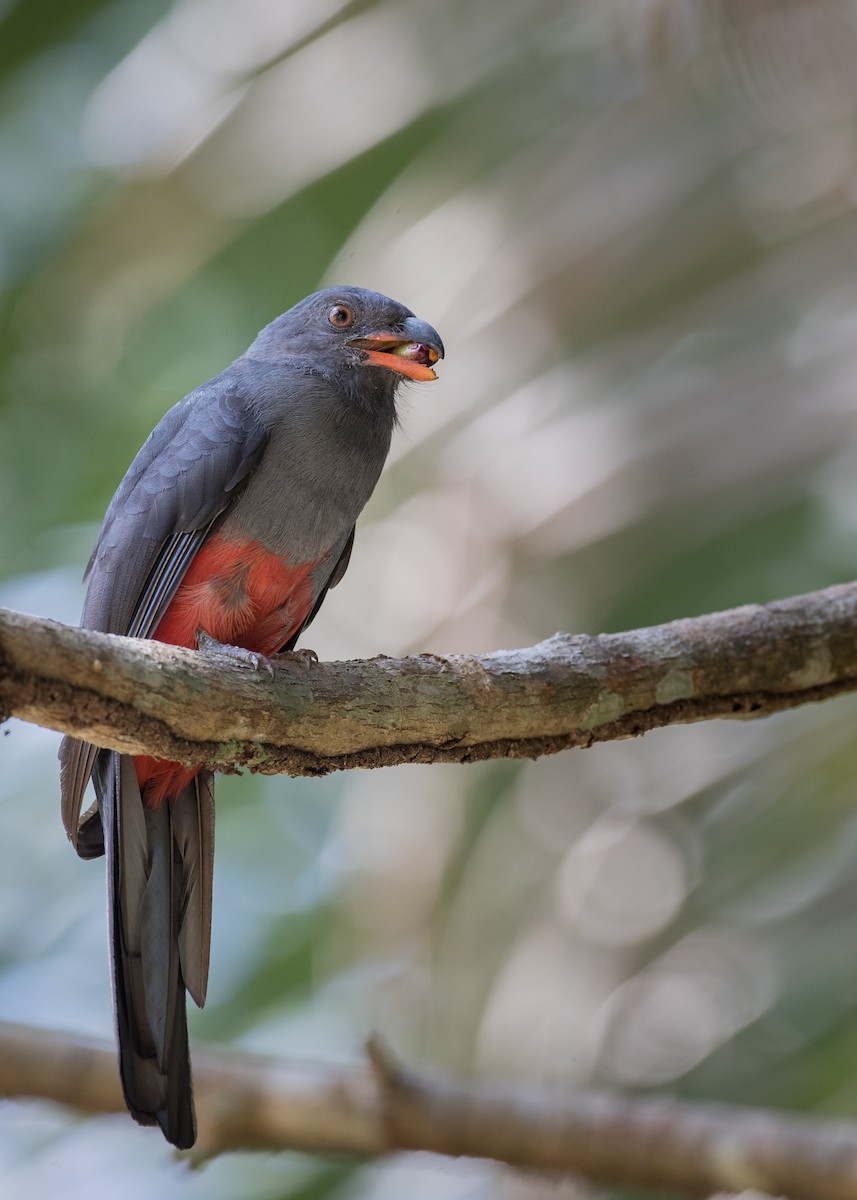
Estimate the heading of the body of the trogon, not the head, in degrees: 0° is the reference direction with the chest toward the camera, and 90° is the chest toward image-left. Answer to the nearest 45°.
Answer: approximately 315°
